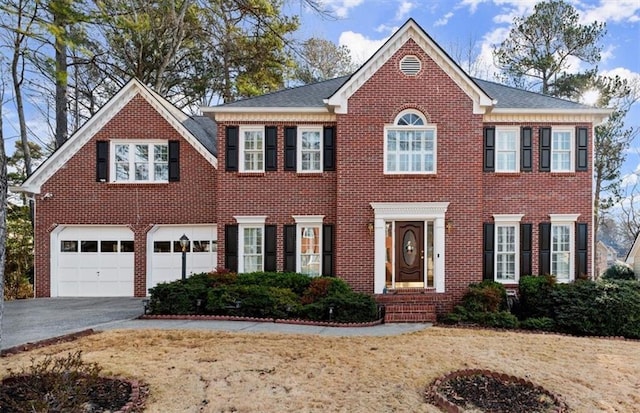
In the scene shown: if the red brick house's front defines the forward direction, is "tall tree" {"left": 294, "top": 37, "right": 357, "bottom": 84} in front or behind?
behind

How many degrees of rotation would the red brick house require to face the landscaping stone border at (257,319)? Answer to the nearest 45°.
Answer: approximately 45° to its right

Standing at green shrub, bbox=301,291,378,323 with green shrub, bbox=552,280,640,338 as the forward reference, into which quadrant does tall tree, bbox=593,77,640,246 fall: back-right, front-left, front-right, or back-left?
front-left

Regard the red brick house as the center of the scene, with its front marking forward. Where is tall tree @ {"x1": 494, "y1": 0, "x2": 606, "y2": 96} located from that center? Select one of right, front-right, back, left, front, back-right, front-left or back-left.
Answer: back-left

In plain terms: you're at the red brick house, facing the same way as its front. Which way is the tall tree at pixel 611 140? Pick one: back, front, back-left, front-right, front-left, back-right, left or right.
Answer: back-left

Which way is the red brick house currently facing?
toward the camera
